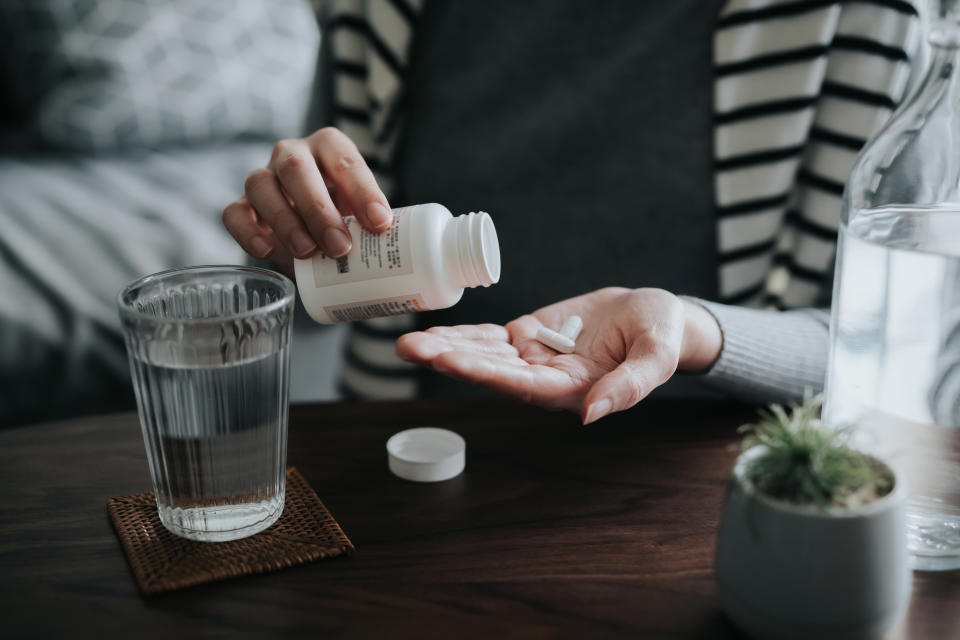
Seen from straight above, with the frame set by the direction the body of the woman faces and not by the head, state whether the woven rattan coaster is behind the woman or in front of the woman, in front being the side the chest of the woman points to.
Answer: in front

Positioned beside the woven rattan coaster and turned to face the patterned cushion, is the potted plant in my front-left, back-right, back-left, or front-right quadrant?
back-right

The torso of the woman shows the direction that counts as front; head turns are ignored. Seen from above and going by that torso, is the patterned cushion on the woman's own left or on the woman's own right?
on the woman's own right

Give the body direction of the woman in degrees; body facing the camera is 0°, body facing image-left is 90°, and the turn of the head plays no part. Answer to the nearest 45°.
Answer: approximately 0°

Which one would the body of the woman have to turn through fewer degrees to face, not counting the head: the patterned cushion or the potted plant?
the potted plant

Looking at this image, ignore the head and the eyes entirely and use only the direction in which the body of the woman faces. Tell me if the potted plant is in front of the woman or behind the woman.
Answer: in front
